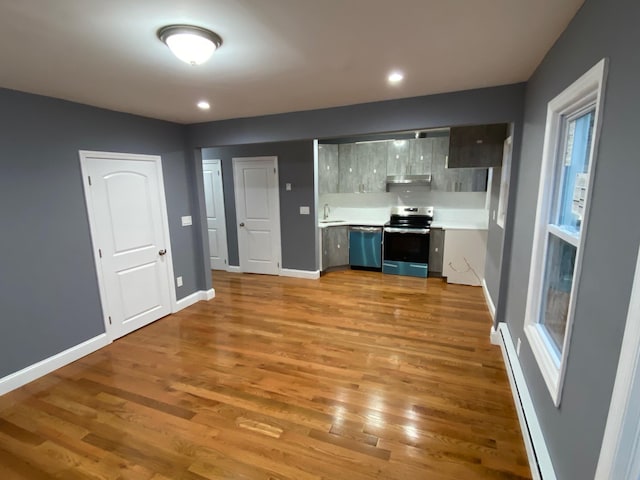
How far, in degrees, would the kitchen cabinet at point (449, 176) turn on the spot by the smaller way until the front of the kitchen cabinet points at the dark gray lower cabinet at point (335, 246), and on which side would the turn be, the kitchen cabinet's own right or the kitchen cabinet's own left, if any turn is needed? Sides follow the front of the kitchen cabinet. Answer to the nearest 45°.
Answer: approximately 90° to the kitchen cabinet's own right

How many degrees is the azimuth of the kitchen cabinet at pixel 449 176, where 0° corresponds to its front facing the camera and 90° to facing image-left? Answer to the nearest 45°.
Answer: approximately 0°

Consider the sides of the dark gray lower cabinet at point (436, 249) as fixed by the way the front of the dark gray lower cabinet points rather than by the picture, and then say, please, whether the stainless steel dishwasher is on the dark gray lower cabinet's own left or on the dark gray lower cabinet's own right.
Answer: on the dark gray lower cabinet's own right

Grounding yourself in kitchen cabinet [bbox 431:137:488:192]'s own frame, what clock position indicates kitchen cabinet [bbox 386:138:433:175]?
kitchen cabinet [bbox 386:138:433:175] is roughly at 3 o'clock from kitchen cabinet [bbox 431:137:488:192].

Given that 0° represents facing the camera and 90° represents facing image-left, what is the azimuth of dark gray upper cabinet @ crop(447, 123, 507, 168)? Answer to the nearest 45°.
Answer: approximately 0°

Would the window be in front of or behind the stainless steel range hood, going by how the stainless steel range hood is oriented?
in front

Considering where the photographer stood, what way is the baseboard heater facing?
facing to the left of the viewer
